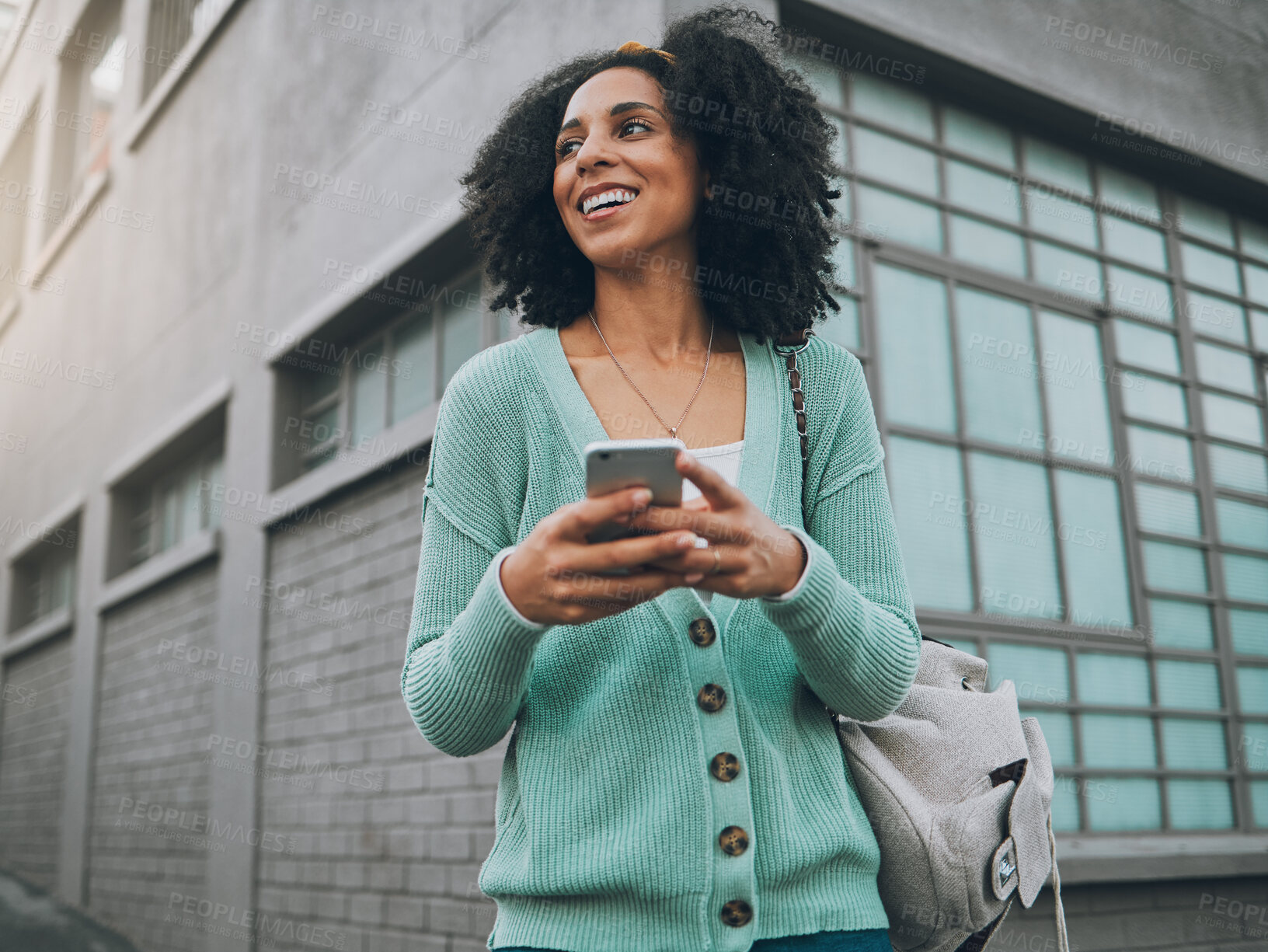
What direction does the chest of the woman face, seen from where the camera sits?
toward the camera

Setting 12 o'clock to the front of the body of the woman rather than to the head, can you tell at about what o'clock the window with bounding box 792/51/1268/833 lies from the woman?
The window is roughly at 7 o'clock from the woman.
